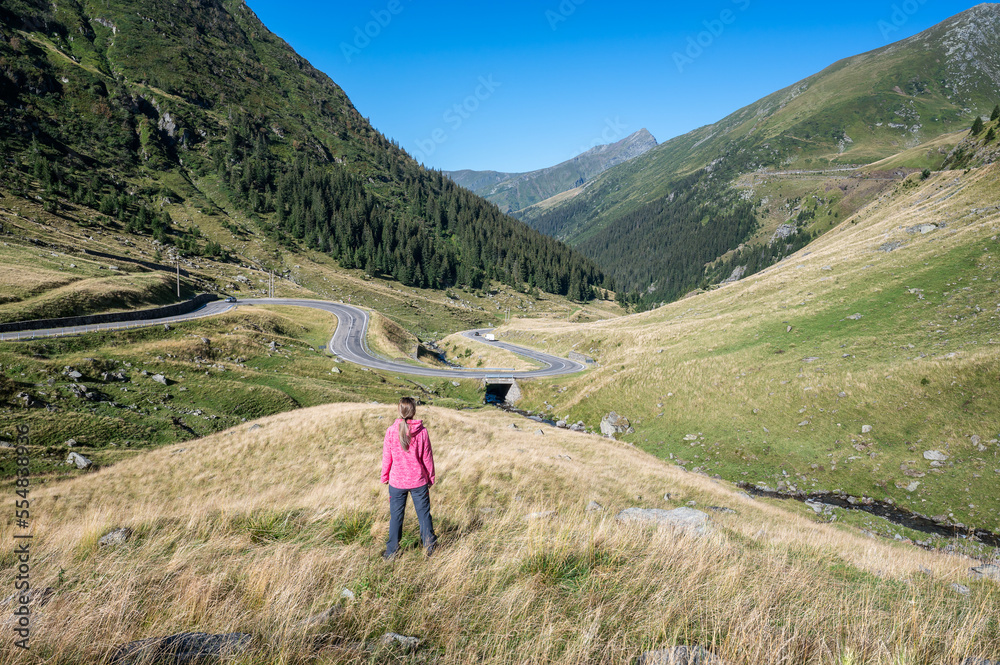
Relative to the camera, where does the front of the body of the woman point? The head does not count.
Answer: away from the camera

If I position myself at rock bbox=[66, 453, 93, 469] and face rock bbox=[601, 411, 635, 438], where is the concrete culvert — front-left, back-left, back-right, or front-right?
front-left

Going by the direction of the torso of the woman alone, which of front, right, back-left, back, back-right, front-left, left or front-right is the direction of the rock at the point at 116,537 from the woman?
left

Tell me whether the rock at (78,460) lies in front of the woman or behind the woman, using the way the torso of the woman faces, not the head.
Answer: in front

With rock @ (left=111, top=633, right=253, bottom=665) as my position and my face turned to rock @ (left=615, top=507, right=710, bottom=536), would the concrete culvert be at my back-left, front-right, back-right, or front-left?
front-left

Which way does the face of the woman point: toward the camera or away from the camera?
away from the camera

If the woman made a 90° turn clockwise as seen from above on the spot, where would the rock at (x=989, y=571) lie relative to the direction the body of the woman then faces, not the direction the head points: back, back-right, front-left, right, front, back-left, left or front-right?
front

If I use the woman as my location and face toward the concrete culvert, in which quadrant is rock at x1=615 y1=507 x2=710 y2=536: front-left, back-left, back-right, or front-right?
front-right

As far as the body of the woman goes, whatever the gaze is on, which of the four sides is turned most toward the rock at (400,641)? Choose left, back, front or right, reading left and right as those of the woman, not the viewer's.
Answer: back

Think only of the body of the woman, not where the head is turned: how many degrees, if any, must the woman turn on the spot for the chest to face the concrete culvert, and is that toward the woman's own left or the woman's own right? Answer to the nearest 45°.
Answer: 0° — they already face it

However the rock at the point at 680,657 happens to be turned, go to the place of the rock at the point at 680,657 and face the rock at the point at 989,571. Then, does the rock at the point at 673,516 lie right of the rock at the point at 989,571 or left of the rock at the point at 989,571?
left
